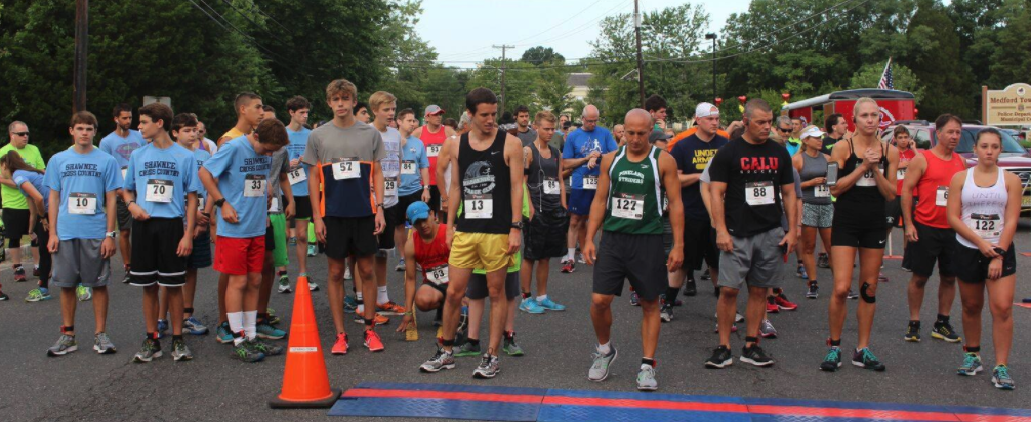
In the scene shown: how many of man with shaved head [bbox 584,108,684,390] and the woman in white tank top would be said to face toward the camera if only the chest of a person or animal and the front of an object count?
2

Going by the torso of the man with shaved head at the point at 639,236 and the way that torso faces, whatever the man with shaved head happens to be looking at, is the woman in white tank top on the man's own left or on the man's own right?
on the man's own left

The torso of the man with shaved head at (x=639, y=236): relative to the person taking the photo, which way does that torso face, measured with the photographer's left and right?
facing the viewer

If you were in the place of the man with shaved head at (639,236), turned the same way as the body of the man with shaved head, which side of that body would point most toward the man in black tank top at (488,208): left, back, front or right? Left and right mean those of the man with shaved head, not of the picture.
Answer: right

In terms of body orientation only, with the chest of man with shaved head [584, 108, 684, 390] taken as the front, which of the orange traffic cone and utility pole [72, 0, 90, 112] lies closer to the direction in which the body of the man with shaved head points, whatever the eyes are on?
the orange traffic cone

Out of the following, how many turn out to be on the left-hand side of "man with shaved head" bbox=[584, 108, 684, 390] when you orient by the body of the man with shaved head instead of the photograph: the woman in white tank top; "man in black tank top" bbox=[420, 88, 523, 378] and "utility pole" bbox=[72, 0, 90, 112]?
1

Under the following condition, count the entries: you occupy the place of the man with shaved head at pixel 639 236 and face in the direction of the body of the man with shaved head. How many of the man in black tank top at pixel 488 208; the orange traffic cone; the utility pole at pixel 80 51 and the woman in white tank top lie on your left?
1

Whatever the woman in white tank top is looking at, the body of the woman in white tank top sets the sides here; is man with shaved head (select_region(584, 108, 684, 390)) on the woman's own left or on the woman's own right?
on the woman's own right

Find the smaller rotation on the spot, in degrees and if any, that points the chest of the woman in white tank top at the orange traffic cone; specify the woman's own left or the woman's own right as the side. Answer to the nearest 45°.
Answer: approximately 45° to the woman's own right

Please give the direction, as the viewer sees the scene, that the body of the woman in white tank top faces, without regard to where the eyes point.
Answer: toward the camera

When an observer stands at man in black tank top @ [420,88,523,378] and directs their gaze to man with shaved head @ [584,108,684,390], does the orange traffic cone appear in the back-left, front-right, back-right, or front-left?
back-right

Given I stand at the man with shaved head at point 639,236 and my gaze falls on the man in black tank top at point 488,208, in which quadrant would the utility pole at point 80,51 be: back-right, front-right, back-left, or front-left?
front-right
